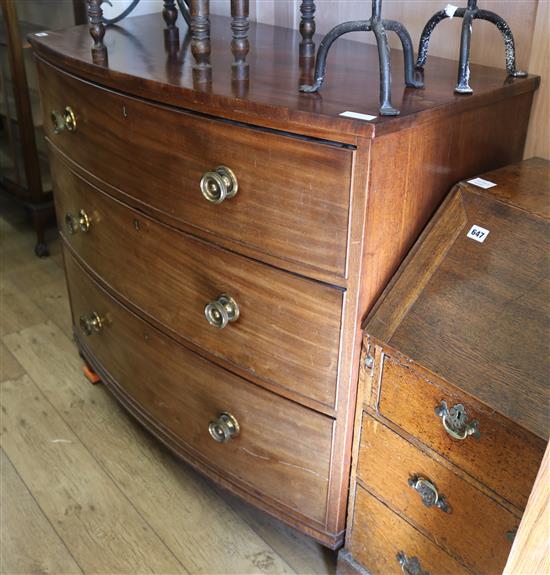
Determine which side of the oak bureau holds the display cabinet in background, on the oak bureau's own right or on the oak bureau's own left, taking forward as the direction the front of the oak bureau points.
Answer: on the oak bureau's own right

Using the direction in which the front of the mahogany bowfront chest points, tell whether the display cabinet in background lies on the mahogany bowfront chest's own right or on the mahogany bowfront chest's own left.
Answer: on the mahogany bowfront chest's own right

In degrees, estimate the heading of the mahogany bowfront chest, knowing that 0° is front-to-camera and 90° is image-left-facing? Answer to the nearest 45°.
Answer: approximately 45°

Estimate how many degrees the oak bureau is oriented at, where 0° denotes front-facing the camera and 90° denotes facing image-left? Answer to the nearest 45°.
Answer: approximately 45°
